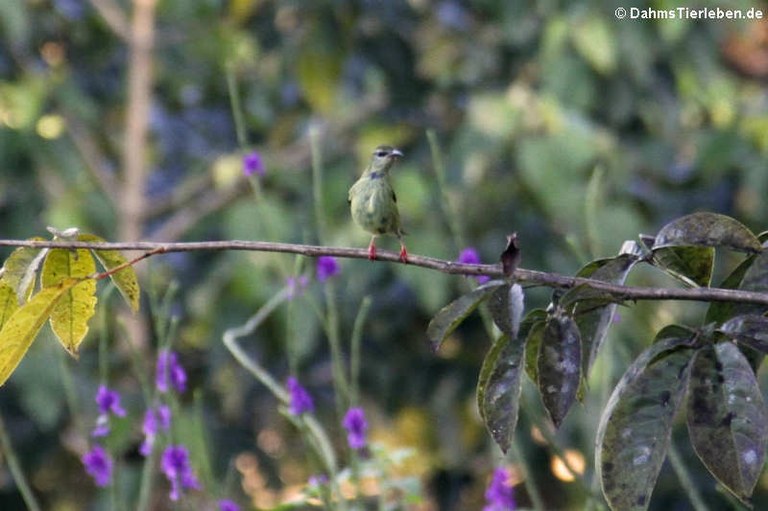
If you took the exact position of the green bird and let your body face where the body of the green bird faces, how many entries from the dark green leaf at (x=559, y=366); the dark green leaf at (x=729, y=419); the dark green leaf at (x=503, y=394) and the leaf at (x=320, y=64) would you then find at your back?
1

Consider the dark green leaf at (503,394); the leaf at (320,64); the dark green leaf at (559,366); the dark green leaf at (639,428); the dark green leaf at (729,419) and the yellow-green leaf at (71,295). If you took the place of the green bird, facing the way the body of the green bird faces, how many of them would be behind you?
1

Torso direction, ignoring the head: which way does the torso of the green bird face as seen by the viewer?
toward the camera

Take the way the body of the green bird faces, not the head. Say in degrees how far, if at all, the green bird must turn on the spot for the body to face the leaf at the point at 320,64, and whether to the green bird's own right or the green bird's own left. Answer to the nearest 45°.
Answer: approximately 180°

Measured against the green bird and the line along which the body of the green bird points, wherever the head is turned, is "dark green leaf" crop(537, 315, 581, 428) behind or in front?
in front

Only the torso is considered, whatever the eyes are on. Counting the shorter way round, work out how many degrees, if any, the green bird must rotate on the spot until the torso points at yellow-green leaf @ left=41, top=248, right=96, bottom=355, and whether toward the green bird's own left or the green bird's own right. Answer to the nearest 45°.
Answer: approximately 45° to the green bird's own right

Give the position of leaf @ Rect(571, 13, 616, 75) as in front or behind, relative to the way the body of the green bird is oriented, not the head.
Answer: behind
